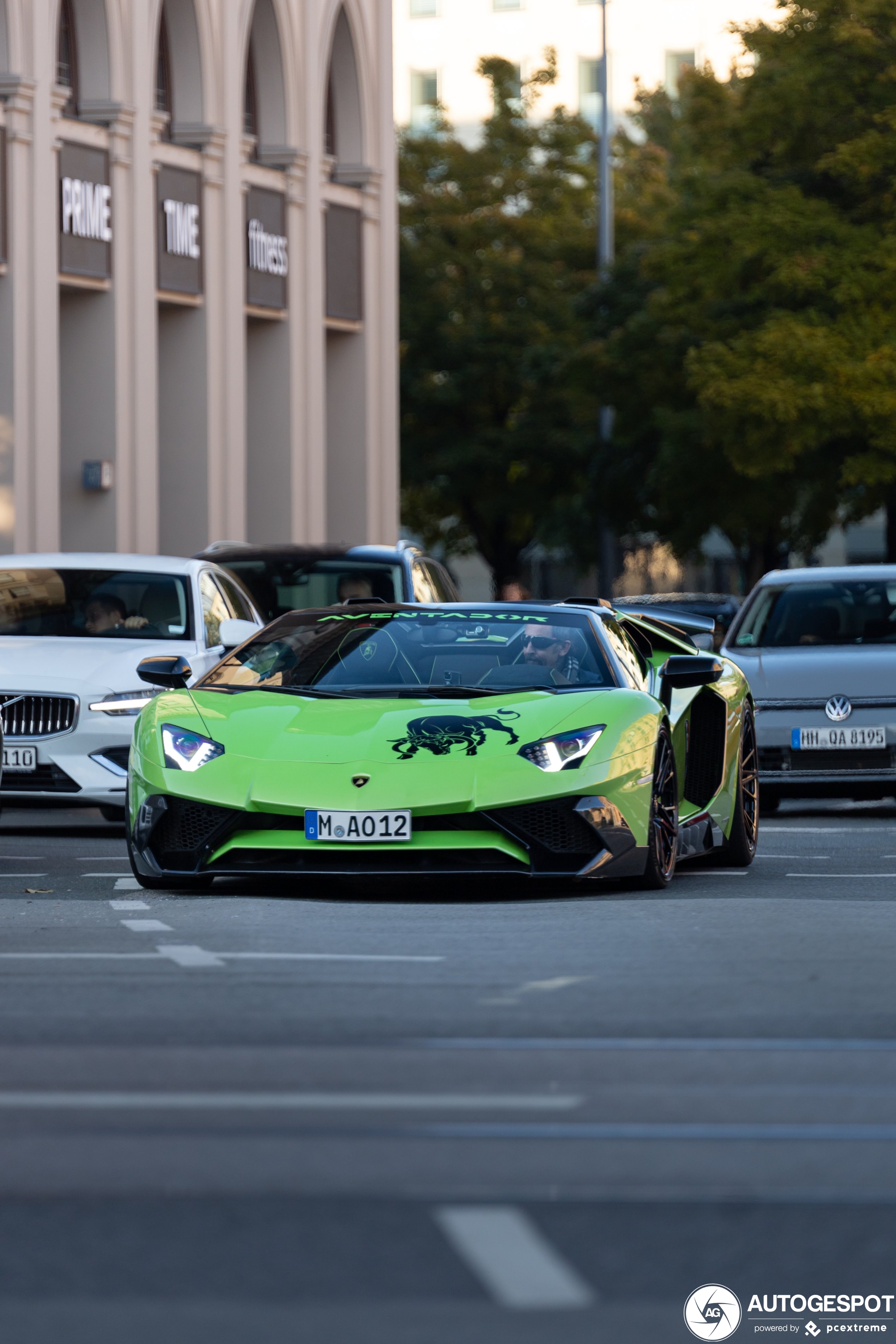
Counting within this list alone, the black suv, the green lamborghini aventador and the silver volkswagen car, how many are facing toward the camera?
3

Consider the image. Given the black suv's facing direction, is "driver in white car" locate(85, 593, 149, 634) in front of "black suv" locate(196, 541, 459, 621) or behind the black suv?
in front

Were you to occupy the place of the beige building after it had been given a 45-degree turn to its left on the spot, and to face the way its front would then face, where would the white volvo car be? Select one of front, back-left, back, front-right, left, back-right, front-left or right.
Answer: right

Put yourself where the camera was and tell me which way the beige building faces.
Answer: facing the viewer and to the right of the viewer

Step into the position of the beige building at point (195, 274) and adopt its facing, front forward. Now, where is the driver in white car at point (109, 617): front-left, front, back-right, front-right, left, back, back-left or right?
front-right

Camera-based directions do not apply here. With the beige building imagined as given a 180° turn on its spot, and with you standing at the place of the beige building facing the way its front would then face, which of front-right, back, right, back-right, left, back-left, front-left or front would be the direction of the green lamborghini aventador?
back-left

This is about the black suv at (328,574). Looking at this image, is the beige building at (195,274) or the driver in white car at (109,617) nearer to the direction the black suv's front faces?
the driver in white car

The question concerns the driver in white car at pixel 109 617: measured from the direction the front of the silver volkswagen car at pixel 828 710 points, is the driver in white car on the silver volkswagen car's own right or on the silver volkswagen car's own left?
on the silver volkswagen car's own right

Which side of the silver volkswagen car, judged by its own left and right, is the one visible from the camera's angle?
front

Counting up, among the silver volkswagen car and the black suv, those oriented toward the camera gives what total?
2

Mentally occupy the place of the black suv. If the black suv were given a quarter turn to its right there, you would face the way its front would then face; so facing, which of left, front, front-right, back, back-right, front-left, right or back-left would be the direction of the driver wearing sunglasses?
left

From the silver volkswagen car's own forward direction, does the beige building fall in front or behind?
behind
